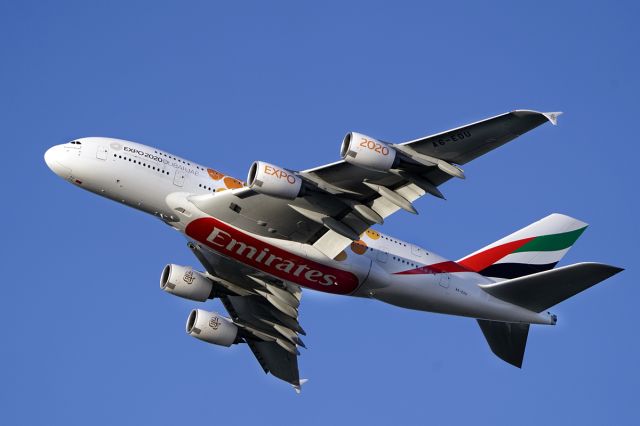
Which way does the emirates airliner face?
to the viewer's left
